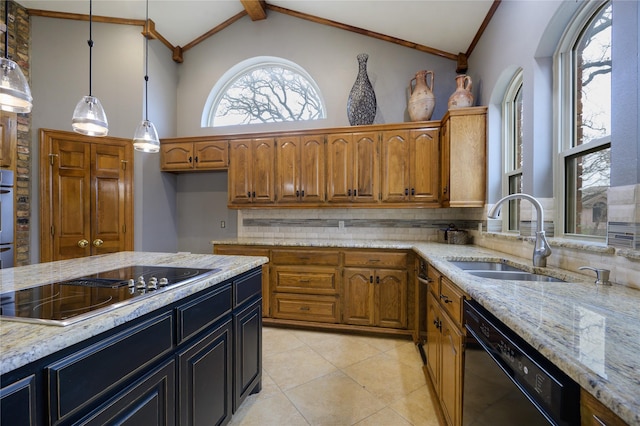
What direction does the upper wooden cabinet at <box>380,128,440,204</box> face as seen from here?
toward the camera

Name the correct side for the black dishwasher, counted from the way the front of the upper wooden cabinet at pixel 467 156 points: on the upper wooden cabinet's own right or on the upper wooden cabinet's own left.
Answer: on the upper wooden cabinet's own left

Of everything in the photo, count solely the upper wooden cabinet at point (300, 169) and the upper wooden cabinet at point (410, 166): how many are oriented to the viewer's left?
0

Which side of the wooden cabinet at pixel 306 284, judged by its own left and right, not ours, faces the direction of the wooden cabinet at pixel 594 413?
front

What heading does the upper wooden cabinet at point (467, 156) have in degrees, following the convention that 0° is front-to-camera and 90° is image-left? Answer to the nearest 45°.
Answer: approximately 90°

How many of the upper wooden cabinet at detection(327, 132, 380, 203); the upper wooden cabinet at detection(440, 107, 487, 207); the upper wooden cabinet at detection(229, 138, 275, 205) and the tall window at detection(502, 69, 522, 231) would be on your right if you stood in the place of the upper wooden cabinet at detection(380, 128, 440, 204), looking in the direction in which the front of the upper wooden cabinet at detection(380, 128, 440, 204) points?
2

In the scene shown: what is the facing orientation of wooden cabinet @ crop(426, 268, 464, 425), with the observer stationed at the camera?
facing to the left of the viewer

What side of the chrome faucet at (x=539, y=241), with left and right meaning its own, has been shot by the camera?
left

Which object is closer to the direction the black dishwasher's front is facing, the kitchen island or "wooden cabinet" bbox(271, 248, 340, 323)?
the kitchen island

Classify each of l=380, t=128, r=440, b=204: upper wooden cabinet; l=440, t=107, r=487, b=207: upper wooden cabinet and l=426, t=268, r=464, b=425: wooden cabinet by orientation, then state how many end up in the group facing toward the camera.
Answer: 1

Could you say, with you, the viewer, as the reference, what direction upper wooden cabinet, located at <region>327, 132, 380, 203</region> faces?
facing the viewer

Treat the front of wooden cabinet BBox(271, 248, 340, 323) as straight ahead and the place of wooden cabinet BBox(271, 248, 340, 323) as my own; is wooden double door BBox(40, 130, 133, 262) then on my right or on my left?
on my right

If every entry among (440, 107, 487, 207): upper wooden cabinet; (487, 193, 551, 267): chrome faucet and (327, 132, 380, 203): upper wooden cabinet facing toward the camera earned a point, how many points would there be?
1

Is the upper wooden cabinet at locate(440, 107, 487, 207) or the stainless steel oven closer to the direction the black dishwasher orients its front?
the stainless steel oven

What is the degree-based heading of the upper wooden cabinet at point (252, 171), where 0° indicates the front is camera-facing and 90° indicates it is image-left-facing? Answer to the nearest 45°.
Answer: approximately 0°

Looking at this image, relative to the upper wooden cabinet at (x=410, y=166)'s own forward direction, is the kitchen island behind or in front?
in front
